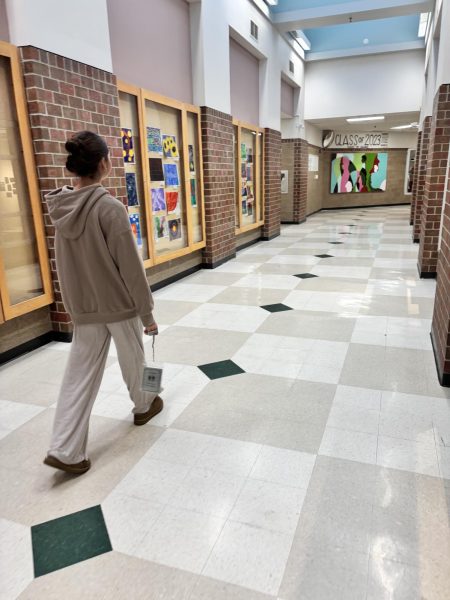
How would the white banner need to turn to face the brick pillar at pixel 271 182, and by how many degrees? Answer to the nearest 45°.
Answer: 0° — it already faces it

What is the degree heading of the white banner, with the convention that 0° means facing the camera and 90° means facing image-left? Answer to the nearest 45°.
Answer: approximately 0°

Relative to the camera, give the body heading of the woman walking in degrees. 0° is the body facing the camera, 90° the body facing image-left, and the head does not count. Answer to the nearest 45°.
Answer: approximately 225°

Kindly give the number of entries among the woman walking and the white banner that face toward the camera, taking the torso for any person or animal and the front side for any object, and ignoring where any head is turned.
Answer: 1

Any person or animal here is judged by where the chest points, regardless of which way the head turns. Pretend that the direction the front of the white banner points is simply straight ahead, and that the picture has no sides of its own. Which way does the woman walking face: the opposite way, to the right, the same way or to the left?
the opposite way

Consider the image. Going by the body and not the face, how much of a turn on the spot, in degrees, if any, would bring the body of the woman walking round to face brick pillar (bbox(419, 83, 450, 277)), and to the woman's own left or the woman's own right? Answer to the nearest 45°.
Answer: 0° — they already face it

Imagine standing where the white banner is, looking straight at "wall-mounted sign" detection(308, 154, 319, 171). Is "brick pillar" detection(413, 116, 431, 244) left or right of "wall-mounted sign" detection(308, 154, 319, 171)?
left
